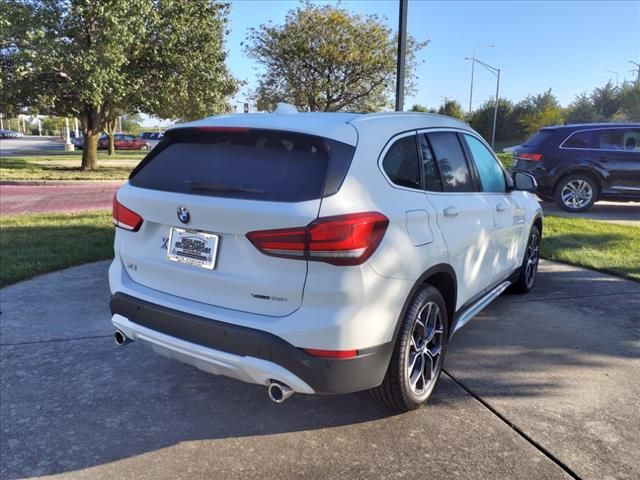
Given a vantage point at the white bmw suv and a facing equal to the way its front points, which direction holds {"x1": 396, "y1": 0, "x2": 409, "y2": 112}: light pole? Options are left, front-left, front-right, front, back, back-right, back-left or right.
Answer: front-left

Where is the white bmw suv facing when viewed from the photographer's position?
facing away from the viewer and to the right of the viewer

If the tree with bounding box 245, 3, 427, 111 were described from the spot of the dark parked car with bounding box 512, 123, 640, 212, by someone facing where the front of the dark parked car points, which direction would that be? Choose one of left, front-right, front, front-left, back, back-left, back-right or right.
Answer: back-left

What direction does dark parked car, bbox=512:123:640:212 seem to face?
to the viewer's right

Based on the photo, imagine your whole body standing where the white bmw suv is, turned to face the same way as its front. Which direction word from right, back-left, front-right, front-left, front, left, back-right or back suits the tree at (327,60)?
front-left

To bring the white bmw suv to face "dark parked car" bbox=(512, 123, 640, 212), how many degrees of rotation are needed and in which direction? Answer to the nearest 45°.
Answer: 0° — it already faces it
